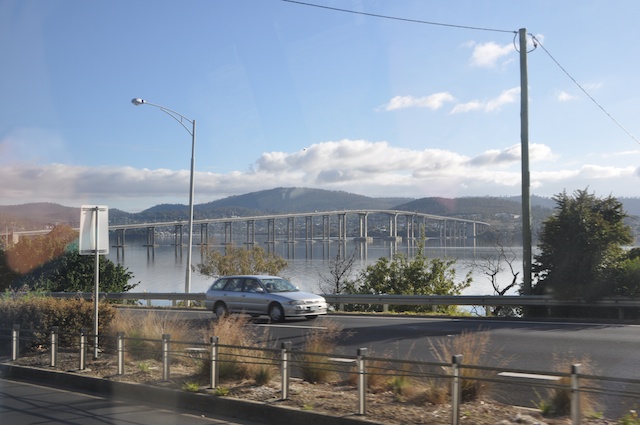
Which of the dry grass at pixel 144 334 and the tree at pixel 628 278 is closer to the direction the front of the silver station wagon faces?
the tree

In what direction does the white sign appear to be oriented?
away from the camera

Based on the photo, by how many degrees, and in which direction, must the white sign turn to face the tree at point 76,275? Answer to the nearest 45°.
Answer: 0° — it already faces it

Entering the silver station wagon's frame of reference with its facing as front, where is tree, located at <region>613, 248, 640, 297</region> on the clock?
The tree is roughly at 11 o'clock from the silver station wagon.

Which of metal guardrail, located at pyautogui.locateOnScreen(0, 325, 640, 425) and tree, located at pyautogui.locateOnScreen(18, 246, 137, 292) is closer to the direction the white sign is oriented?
the tree

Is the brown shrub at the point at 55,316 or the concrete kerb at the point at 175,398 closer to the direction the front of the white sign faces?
the brown shrub

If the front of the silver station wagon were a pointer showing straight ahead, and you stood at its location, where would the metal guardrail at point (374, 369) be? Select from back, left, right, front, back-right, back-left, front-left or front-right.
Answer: front-right

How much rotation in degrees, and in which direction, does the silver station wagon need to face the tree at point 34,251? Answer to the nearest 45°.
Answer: approximately 180°

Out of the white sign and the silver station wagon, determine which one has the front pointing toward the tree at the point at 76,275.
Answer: the white sign

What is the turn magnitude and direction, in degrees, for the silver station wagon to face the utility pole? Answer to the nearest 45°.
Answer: approximately 45° to its left

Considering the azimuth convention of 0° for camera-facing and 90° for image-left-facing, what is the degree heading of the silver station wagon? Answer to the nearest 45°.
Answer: approximately 315°

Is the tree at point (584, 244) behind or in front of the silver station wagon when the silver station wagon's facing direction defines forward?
in front

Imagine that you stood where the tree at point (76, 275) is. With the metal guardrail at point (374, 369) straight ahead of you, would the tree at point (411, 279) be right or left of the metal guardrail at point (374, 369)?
left
